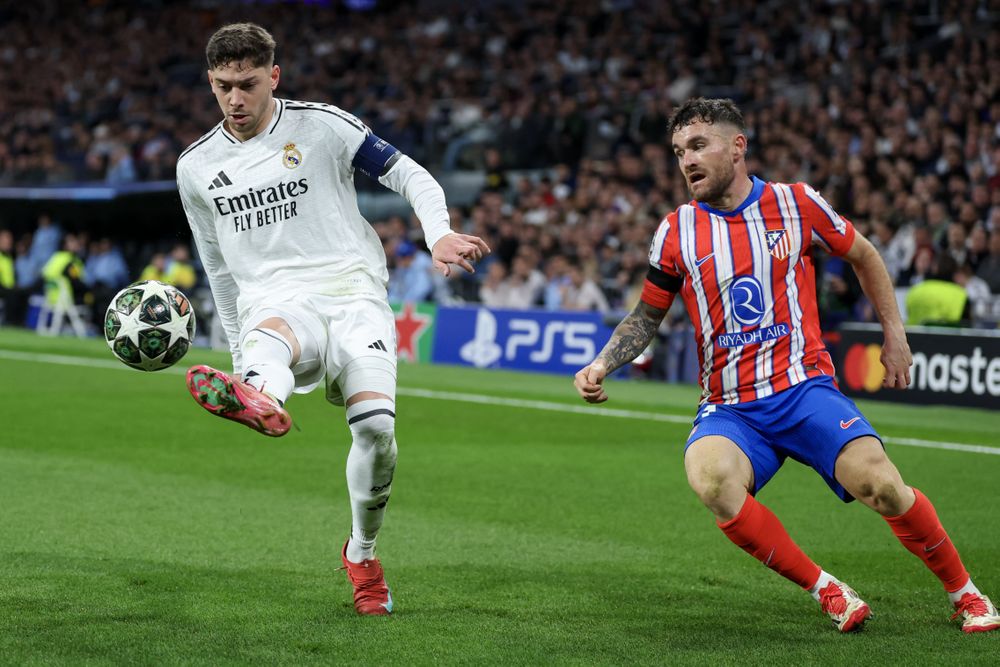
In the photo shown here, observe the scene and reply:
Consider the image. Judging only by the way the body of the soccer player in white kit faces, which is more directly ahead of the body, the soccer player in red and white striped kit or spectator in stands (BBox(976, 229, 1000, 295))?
the soccer player in red and white striped kit

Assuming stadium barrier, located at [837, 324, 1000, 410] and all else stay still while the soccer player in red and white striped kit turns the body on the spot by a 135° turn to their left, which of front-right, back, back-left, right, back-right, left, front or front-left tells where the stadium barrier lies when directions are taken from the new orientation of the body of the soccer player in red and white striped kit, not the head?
front-left

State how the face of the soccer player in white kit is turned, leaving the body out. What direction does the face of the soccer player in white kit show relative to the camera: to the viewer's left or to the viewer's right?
to the viewer's left

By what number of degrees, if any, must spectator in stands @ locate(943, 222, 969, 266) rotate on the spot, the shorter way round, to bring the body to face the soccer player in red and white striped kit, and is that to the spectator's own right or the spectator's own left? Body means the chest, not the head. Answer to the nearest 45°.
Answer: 0° — they already face them

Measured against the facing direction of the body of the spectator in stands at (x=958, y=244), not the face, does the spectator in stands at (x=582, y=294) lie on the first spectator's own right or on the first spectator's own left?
on the first spectator's own right

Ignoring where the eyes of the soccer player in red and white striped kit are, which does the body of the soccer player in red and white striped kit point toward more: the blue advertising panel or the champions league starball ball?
the champions league starball ball

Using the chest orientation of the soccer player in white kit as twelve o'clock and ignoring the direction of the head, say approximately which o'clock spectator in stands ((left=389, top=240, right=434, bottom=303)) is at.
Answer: The spectator in stands is roughly at 6 o'clock from the soccer player in white kit.

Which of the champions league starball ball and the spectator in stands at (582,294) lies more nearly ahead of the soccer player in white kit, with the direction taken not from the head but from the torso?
the champions league starball ball

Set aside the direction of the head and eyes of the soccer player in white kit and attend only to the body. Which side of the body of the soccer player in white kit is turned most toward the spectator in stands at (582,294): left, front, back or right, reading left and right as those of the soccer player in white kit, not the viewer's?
back
